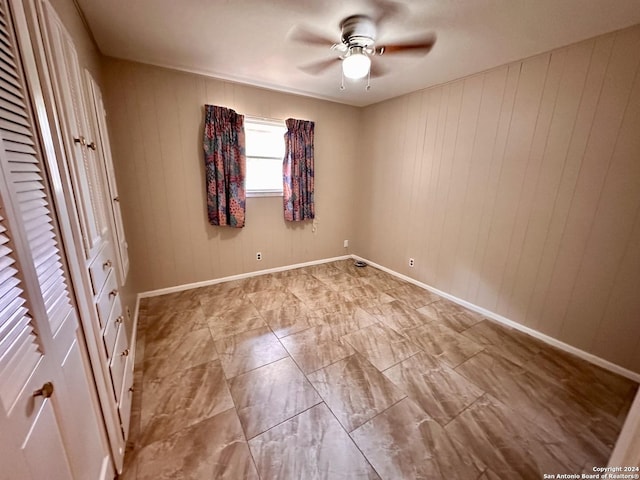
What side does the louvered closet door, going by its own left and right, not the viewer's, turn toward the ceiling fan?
front

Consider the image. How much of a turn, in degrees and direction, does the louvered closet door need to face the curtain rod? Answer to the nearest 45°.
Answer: approximately 45° to its left

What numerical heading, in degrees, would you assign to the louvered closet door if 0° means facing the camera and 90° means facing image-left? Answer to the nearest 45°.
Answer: approximately 270°

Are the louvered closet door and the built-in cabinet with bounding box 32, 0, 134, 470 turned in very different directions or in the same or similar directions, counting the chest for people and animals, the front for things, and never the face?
same or similar directions

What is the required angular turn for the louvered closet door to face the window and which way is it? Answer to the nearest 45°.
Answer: approximately 45° to its left

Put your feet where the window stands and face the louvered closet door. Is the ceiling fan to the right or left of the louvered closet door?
left

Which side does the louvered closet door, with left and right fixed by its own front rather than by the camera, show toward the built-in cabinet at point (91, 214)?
left

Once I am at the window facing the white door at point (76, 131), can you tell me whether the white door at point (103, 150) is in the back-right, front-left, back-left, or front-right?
front-right

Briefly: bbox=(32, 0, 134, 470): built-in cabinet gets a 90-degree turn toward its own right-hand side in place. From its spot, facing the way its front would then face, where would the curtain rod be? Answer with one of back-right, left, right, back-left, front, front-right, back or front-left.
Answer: back-left

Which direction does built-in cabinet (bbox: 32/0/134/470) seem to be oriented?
to the viewer's right

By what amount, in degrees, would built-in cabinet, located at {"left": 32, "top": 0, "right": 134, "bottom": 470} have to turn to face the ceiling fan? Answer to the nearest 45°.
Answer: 0° — it already faces it

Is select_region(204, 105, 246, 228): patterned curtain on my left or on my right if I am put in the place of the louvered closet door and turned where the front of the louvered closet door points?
on my left

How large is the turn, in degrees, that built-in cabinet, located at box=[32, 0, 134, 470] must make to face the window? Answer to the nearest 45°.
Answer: approximately 45° to its left

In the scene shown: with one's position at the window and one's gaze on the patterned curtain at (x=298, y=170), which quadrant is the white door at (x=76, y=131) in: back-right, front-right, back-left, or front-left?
back-right

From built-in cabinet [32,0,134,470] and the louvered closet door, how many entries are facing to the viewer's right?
2

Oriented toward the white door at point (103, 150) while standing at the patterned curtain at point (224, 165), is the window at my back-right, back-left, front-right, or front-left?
back-left
